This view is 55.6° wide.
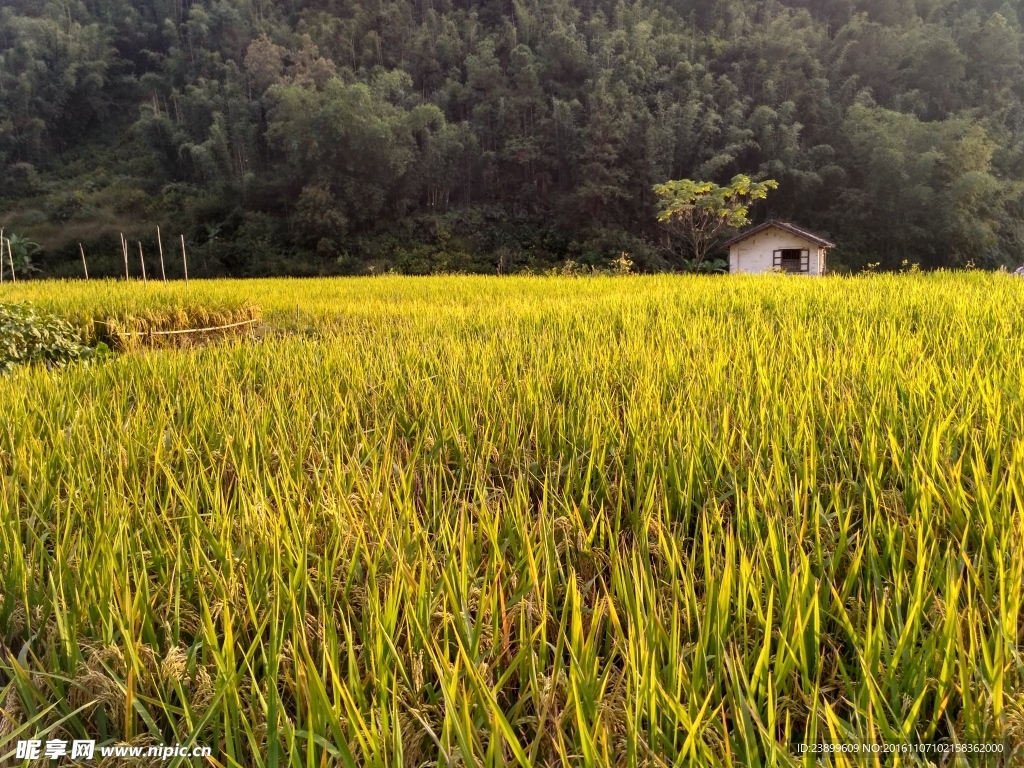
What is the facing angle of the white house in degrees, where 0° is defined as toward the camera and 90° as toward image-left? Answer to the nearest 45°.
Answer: approximately 0°

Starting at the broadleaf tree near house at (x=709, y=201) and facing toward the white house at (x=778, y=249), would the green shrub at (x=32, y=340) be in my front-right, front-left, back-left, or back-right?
back-right

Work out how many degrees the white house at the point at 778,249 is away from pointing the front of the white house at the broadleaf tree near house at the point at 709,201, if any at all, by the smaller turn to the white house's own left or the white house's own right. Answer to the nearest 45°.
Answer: approximately 45° to the white house's own right

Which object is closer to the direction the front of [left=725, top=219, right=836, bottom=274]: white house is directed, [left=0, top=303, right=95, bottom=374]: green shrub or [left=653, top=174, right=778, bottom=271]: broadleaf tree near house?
the green shrub

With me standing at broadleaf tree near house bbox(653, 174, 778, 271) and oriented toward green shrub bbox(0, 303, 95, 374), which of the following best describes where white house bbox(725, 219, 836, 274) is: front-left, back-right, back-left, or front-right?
back-left

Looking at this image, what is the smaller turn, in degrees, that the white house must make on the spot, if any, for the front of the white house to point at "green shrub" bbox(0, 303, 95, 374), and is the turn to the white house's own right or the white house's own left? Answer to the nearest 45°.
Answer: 0° — it already faces it
